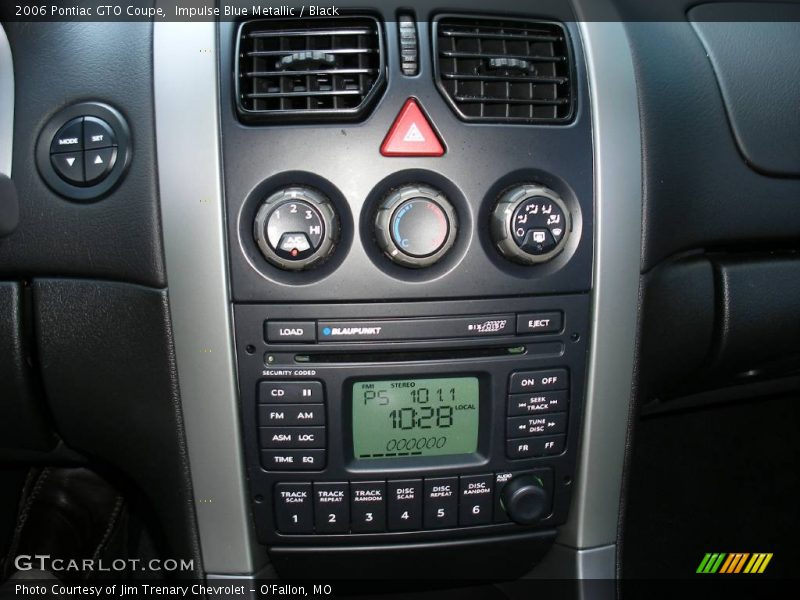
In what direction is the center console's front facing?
toward the camera
